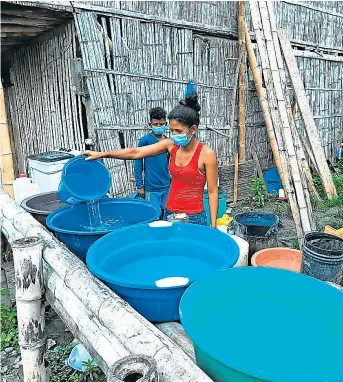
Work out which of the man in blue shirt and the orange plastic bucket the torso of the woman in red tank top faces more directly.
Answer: the orange plastic bucket

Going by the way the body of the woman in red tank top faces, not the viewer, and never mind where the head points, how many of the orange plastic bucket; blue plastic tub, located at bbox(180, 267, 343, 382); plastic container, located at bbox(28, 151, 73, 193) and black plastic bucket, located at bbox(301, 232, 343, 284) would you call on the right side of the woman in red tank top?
1

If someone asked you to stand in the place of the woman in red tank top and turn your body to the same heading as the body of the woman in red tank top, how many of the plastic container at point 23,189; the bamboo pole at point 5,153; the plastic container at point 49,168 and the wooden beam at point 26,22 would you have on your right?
4

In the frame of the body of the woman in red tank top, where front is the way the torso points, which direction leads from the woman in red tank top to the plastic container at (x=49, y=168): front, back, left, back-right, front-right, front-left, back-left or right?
right

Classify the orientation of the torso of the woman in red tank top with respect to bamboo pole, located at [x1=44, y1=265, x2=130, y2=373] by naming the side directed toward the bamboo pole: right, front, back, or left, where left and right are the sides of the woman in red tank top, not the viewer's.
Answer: front

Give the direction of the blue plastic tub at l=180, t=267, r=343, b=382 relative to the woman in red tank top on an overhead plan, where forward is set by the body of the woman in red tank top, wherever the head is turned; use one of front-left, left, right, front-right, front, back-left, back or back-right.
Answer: front-left

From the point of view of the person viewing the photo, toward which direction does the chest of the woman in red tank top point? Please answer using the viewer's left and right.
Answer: facing the viewer and to the left of the viewer

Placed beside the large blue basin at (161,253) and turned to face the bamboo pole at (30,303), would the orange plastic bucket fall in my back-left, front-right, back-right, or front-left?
back-right

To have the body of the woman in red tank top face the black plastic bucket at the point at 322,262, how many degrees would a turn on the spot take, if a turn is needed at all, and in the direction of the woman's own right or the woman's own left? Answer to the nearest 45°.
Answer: approximately 90° to the woman's own left

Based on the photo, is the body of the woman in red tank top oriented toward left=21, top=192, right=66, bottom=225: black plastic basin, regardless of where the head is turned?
no

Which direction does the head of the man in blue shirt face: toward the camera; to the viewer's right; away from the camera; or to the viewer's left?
toward the camera

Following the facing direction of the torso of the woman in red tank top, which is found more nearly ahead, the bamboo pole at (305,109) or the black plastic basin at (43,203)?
the black plastic basin

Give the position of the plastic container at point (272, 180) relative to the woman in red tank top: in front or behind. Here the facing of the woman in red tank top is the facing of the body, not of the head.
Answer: behind

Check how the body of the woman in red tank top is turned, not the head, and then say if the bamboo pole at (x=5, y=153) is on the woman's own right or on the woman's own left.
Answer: on the woman's own right

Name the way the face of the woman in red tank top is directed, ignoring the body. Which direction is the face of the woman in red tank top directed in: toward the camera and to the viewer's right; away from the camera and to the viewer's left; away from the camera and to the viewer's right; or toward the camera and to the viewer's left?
toward the camera and to the viewer's left

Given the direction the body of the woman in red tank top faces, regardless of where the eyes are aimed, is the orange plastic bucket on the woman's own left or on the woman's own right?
on the woman's own left

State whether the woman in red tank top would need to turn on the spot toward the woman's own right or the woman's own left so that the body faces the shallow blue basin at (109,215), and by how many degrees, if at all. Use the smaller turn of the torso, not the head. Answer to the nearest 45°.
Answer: approximately 45° to the woman's own right
